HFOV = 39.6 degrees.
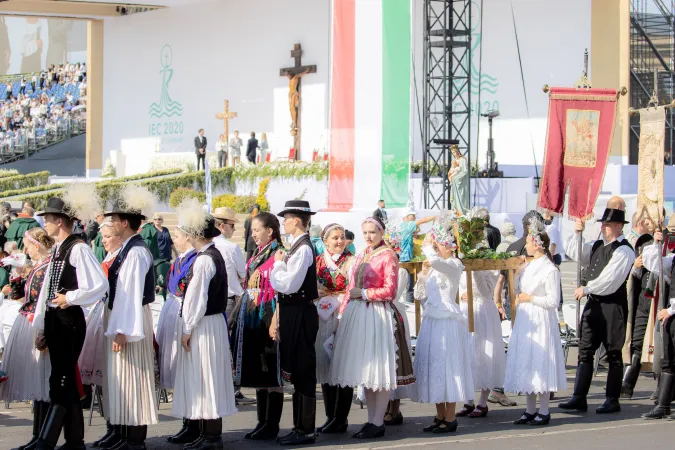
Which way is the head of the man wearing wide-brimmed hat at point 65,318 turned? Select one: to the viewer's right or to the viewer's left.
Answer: to the viewer's left

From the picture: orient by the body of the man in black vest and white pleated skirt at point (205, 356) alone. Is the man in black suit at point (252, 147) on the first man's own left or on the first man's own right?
on the first man's own right

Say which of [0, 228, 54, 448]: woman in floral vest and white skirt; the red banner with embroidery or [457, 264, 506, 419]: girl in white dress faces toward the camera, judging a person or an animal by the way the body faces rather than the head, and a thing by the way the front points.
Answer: the red banner with embroidery

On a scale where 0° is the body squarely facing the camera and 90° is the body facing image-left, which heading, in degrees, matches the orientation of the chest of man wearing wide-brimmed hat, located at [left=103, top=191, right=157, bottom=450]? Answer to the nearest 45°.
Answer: approximately 90°

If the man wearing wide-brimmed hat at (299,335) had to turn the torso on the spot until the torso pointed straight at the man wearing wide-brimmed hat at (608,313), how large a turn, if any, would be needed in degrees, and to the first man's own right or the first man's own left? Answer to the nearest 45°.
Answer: approximately 135° to the first man's own right

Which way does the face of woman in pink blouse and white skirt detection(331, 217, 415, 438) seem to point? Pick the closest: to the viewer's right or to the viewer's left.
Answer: to the viewer's left

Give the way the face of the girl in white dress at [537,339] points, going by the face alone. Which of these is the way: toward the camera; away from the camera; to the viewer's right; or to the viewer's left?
to the viewer's left

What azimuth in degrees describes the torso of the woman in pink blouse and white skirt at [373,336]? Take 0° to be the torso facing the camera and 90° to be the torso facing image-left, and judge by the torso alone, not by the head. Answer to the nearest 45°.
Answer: approximately 45°

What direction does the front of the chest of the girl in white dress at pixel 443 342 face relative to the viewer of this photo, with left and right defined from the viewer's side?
facing the viewer and to the left of the viewer
